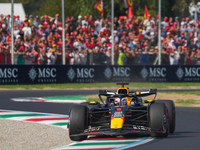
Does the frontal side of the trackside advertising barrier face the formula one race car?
yes

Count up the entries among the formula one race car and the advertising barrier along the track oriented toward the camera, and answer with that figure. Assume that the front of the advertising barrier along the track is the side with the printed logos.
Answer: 2

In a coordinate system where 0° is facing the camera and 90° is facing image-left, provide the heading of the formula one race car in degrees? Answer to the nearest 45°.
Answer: approximately 0°

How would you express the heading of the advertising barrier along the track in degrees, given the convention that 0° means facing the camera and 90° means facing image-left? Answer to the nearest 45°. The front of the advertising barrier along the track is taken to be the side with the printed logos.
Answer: approximately 0°

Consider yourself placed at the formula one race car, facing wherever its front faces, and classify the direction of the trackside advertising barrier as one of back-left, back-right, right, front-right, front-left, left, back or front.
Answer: back
